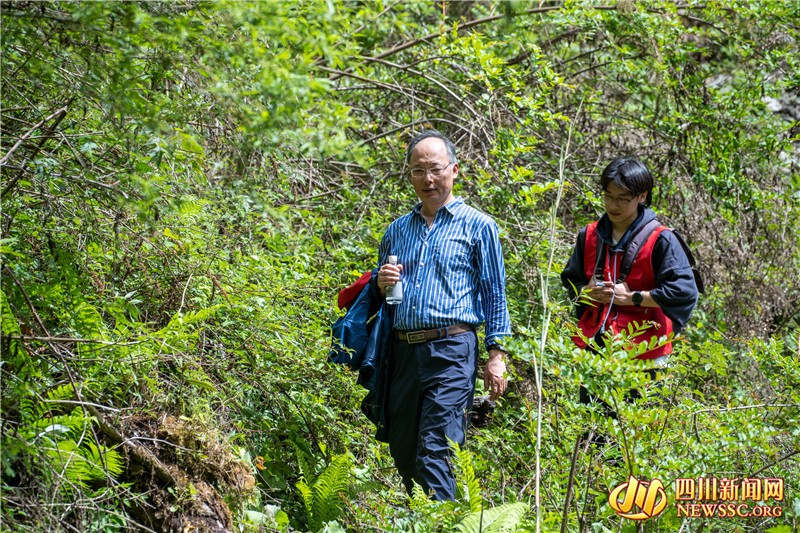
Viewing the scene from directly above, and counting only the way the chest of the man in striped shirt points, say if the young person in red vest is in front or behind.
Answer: behind

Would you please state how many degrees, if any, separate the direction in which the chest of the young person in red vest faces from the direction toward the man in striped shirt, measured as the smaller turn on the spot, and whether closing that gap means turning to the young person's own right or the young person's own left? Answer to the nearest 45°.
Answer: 0° — they already face them

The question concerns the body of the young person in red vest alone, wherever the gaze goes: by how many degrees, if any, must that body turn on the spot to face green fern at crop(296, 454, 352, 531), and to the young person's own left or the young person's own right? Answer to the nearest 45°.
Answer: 0° — they already face it

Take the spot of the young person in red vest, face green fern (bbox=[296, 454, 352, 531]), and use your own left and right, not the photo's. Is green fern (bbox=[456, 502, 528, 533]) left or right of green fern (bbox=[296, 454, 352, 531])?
left

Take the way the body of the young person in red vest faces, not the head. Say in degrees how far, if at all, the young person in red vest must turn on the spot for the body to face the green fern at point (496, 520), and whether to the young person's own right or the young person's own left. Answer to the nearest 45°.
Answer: approximately 45° to the young person's own left

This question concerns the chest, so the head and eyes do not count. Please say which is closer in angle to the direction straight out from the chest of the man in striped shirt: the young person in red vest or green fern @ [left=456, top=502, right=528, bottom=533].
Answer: the green fern

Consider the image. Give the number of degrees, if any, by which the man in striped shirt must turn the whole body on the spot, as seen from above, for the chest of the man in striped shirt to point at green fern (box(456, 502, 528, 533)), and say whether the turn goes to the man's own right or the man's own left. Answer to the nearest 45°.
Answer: approximately 45° to the man's own left

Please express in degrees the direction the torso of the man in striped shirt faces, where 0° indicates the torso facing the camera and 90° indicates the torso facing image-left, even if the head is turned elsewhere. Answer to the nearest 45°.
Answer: approximately 45°

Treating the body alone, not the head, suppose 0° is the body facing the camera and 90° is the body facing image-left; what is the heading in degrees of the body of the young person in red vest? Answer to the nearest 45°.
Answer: approximately 45°
